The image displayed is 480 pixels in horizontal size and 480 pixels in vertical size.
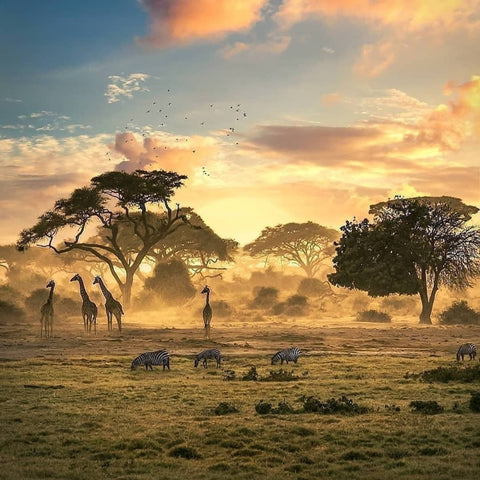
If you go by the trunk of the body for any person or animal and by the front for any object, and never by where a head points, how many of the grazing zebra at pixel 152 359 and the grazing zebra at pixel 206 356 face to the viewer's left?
2

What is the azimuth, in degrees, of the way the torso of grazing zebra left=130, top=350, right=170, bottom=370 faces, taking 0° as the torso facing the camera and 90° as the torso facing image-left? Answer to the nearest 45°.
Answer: approximately 90°

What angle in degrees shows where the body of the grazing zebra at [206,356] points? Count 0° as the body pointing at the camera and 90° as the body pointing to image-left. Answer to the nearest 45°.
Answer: approximately 90°

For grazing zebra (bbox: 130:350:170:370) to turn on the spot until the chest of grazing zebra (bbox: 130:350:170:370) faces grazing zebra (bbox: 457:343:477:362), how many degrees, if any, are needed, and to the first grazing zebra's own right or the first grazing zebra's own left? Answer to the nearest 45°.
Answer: approximately 180°

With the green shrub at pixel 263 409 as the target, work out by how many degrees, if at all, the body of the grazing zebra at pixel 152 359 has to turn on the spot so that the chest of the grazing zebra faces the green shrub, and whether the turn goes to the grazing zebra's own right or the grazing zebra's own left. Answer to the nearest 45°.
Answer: approximately 90° to the grazing zebra's own left

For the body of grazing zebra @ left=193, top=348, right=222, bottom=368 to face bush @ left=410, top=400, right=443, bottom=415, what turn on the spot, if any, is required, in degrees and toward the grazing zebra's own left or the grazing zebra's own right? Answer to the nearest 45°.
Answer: approximately 135° to the grazing zebra's own left

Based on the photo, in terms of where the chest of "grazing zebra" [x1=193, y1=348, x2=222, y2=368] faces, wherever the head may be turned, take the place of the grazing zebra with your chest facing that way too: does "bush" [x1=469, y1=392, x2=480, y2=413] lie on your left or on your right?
on your left
